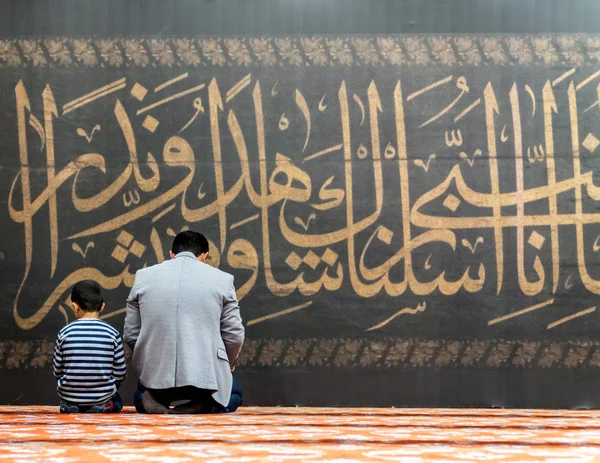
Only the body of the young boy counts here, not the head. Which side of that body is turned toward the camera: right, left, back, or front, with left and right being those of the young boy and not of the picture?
back

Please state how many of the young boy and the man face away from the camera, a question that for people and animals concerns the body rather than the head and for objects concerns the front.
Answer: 2

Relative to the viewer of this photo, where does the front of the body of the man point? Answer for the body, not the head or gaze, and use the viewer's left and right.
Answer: facing away from the viewer
